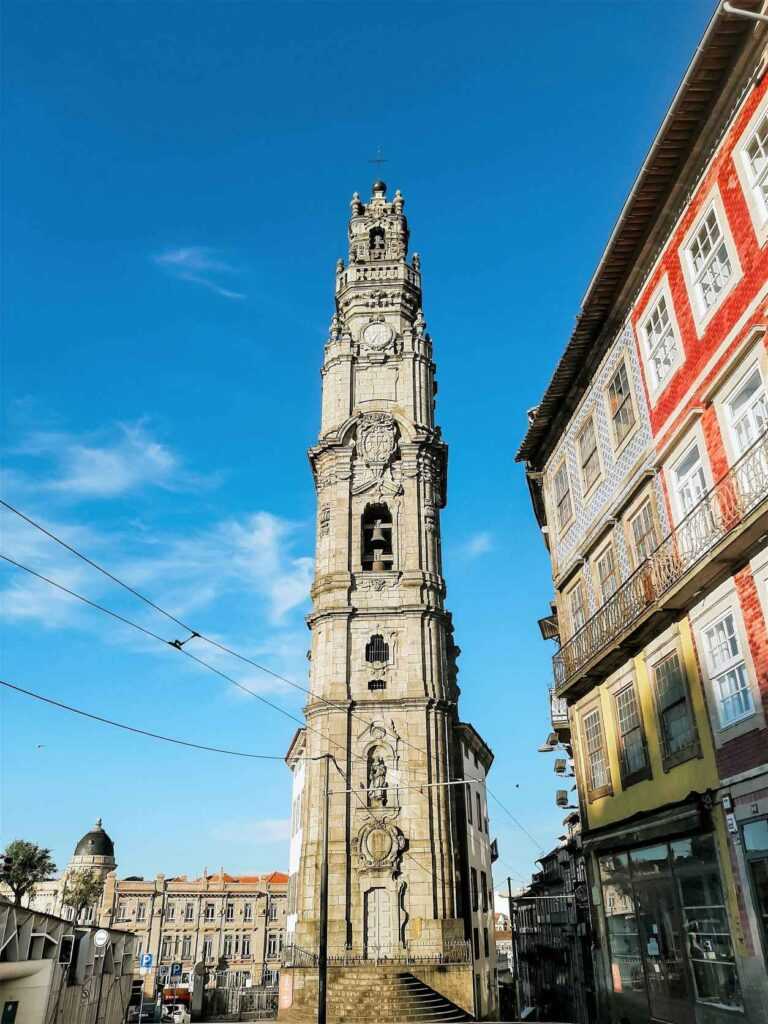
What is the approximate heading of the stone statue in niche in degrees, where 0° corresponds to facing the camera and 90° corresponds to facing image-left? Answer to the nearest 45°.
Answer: approximately 0°

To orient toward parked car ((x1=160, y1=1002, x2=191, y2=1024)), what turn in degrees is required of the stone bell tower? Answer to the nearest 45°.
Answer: approximately 135° to its right

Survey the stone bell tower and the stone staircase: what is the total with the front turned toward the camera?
2

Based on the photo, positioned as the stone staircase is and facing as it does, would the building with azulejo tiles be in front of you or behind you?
in front

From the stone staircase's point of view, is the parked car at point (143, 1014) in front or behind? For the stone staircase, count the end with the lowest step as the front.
behind

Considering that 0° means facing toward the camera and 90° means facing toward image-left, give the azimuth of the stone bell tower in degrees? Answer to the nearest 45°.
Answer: approximately 0°
